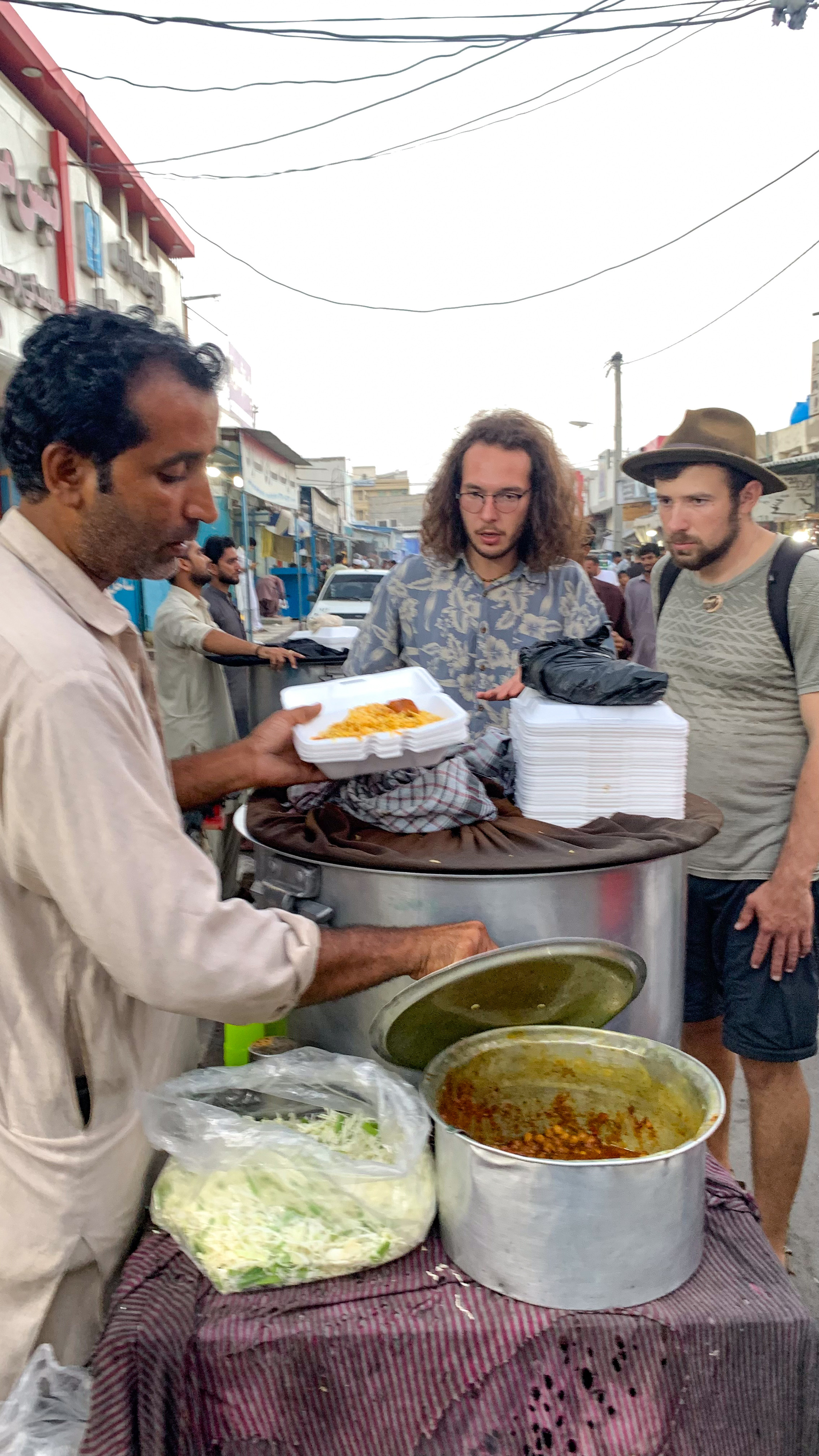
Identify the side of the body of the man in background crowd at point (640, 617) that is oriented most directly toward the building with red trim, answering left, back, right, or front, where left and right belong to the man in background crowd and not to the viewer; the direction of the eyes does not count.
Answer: right

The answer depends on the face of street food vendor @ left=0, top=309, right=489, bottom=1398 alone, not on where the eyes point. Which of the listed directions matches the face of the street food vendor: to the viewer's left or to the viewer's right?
to the viewer's right

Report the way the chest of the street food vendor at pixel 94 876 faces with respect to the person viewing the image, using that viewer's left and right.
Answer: facing to the right of the viewer

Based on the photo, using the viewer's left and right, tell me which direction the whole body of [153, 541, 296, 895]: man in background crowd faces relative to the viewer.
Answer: facing to the right of the viewer

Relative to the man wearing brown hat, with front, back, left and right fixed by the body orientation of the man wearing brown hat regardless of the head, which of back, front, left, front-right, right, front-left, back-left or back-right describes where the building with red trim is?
right

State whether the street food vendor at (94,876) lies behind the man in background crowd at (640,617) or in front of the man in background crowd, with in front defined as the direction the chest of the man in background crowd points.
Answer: in front

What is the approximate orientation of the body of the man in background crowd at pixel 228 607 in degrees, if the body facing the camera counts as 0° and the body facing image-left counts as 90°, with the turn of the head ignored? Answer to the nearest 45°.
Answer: approximately 270°

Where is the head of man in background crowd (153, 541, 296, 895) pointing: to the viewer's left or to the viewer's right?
to the viewer's right

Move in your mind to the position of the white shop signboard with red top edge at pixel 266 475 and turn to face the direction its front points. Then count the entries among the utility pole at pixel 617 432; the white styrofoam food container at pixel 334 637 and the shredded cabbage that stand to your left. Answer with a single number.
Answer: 1

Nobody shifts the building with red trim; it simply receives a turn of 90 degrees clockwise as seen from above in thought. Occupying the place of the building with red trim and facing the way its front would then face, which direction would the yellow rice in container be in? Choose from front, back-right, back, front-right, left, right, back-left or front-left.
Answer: front-left

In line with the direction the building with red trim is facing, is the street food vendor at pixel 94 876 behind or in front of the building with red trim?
in front

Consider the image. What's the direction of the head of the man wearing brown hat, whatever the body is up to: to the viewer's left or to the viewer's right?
to the viewer's left

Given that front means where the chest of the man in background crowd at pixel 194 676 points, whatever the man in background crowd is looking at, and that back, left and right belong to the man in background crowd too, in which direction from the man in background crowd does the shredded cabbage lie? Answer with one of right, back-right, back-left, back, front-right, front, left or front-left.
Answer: right
